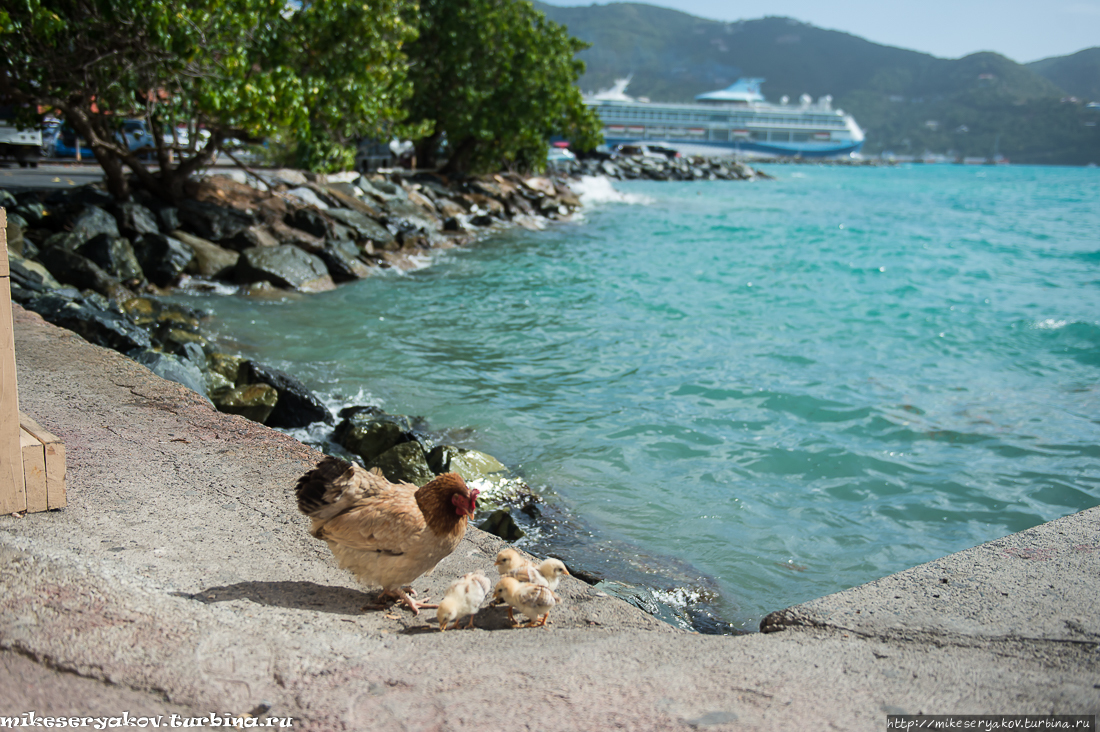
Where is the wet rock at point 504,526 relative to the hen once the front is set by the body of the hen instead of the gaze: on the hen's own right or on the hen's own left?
on the hen's own left

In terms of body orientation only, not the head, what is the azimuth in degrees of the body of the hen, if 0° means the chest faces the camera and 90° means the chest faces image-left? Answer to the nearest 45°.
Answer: approximately 270°

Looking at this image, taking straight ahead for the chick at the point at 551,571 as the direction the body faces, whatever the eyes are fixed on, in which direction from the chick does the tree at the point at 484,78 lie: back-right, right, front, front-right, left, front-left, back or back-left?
left

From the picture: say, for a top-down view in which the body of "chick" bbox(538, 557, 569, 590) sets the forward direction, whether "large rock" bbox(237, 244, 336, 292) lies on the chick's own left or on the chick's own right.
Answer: on the chick's own left

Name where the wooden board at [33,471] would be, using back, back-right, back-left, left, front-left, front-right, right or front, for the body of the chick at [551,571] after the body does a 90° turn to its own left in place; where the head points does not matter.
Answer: left

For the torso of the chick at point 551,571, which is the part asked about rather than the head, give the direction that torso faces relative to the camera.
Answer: to the viewer's right

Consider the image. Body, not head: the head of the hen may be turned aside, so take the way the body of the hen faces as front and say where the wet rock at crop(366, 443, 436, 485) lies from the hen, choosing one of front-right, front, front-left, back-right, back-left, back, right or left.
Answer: left

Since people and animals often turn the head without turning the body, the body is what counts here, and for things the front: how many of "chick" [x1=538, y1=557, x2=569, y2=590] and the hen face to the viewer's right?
2

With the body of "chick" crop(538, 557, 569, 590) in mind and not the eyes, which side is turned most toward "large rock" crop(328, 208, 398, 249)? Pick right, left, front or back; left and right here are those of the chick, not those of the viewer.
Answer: left

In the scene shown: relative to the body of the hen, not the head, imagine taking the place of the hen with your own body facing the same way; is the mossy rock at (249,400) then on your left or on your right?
on your left

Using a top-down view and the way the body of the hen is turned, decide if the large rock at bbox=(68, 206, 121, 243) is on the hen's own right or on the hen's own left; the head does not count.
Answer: on the hen's own left

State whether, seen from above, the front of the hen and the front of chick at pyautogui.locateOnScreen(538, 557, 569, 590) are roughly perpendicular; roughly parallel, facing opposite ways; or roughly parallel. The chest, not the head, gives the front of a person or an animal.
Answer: roughly parallel

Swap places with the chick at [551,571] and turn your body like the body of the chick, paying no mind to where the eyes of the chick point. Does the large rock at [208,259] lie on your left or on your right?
on your left
